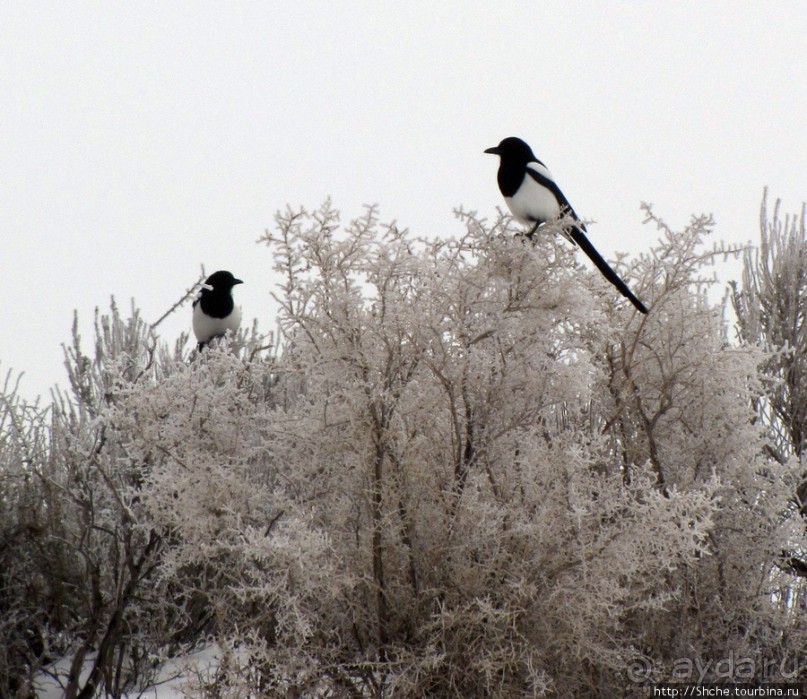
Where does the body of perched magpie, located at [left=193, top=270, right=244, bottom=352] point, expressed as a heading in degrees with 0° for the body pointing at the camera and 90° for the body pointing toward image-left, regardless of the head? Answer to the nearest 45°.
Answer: approximately 315°
